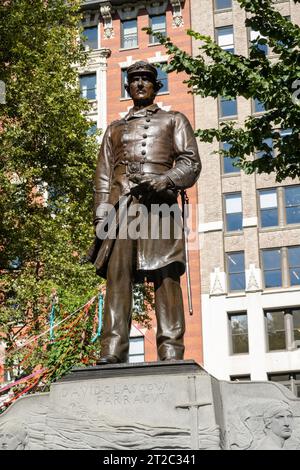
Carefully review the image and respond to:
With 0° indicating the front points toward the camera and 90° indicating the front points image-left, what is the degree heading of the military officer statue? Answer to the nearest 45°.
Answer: approximately 0°

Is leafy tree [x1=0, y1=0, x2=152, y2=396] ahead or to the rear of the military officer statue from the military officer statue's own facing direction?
to the rear
